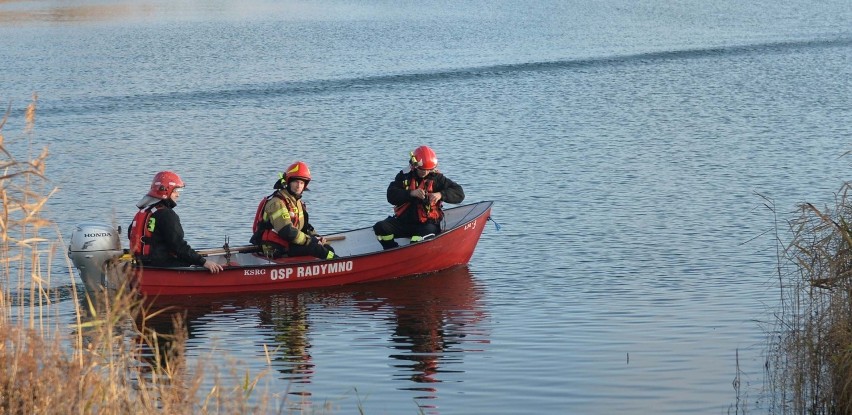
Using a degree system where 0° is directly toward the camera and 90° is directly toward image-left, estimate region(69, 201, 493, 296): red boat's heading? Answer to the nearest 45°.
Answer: approximately 270°
